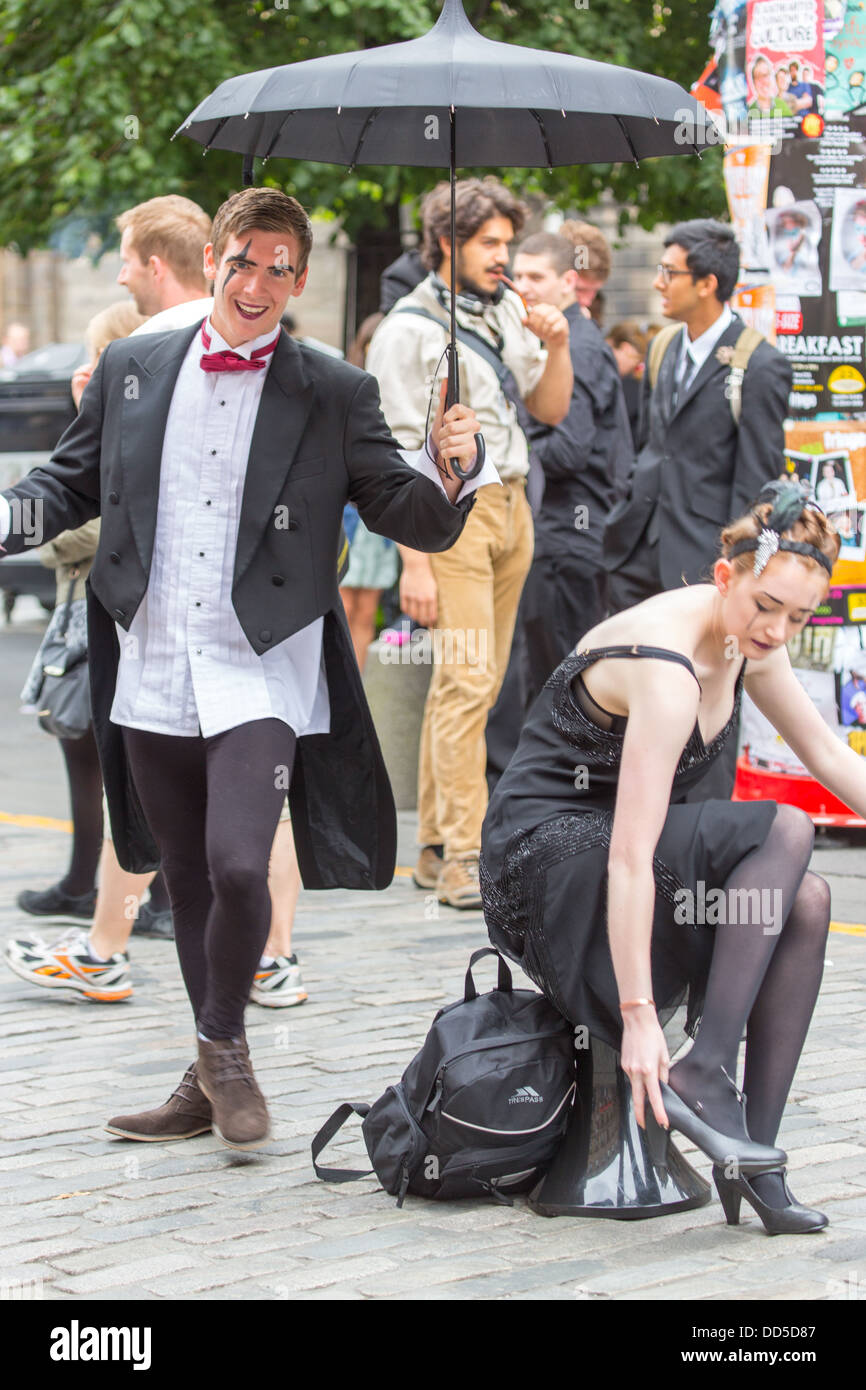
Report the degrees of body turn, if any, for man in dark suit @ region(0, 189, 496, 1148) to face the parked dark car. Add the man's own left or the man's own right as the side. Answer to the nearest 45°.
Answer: approximately 180°

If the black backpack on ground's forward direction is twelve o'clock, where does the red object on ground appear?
The red object on ground is roughly at 8 o'clock from the black backpack on ground.

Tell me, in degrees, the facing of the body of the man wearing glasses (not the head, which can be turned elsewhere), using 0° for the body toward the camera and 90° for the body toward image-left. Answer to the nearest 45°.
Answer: approximately 45°

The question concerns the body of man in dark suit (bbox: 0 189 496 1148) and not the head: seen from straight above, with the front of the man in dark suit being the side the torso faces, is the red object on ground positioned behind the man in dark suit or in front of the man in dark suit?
behind

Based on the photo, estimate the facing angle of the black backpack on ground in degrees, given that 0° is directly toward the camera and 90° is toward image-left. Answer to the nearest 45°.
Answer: approximately 315°

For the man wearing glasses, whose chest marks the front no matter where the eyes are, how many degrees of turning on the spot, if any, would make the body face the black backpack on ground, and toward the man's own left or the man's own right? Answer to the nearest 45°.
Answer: approximately 45° to the man's own left

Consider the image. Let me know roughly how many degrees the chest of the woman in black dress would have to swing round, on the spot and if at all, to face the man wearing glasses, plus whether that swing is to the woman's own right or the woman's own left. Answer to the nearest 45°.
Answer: approximately 135° to the woman's own left
